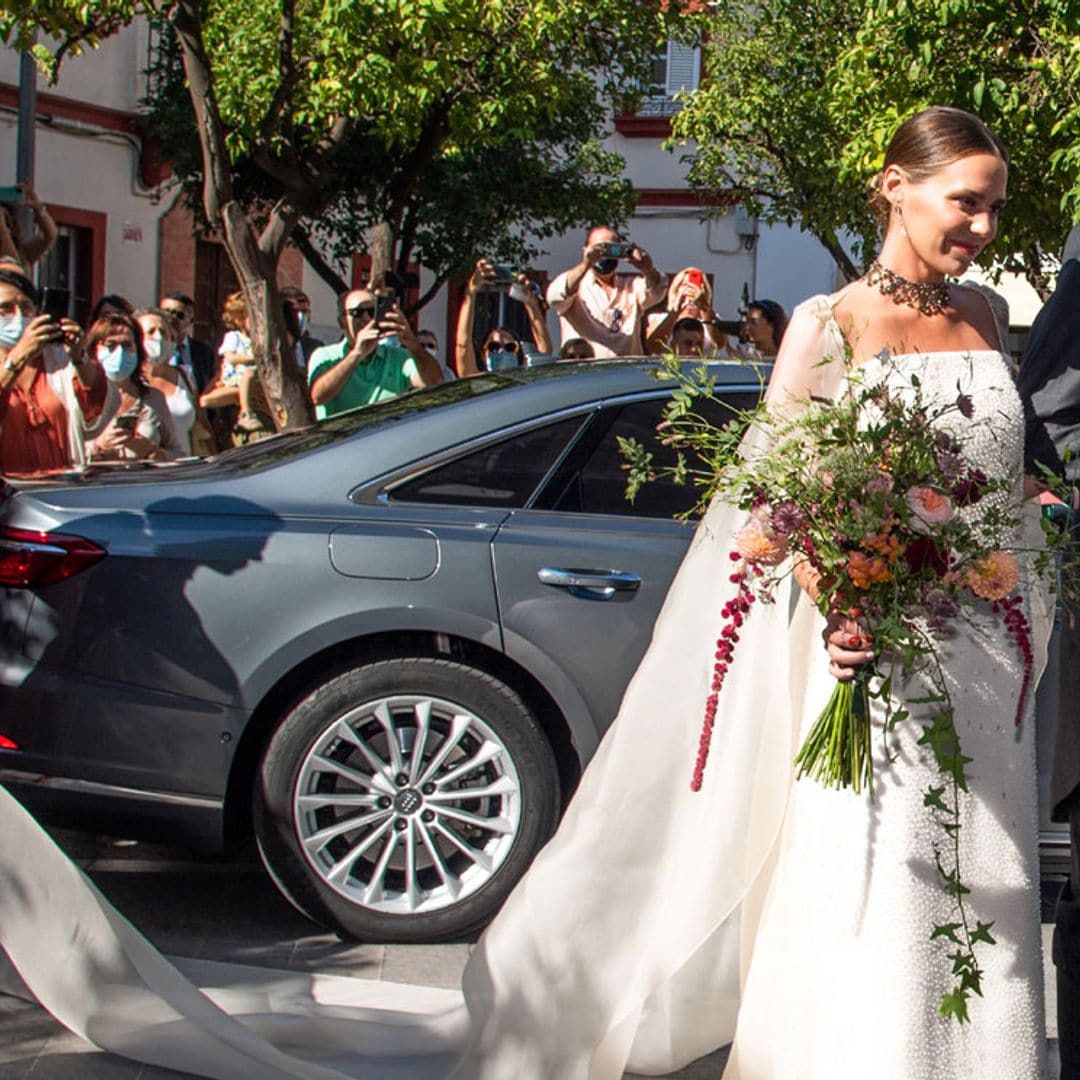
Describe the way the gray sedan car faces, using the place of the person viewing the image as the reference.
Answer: facing to the right of the viewer

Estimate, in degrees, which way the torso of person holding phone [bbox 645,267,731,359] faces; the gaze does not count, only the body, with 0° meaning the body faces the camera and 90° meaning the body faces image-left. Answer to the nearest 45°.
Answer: approximately 0°

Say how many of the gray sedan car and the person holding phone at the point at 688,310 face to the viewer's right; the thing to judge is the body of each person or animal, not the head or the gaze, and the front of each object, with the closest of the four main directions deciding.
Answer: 1

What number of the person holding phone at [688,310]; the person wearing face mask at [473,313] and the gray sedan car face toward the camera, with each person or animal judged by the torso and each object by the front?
2

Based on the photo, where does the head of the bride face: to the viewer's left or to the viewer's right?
to the viewer's right

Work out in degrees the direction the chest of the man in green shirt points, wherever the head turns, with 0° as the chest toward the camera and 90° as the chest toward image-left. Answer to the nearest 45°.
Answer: approximately 315°

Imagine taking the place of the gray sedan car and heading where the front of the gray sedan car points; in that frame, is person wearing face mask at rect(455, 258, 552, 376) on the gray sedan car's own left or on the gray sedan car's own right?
on the gray sedan car's own left

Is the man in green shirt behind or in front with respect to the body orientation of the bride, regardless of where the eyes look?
behind

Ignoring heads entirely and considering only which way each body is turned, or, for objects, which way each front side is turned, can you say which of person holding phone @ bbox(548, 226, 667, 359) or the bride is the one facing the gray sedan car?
the person holding phone
